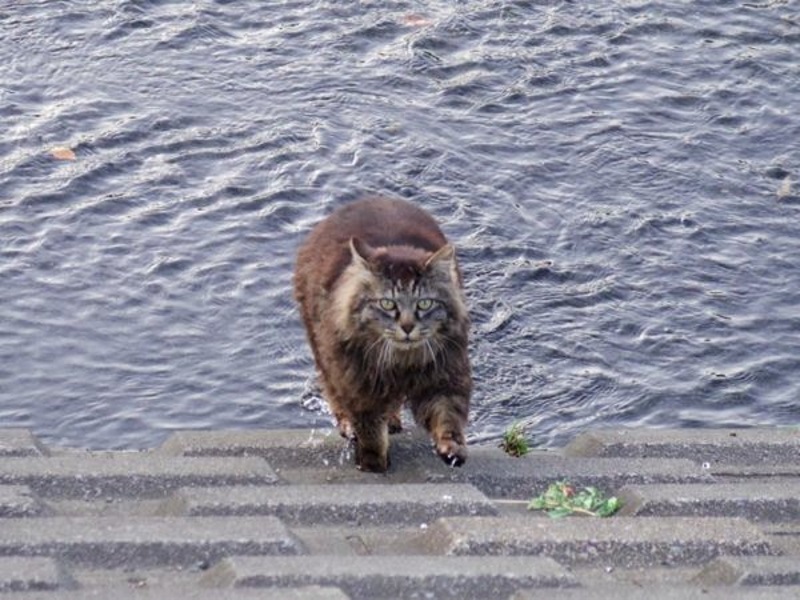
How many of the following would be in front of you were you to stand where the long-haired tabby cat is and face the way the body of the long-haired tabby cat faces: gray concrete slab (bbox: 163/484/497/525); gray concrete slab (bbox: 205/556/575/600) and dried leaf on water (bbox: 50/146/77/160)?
2

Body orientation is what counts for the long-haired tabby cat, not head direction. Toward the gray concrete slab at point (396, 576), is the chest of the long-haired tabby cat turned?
yes

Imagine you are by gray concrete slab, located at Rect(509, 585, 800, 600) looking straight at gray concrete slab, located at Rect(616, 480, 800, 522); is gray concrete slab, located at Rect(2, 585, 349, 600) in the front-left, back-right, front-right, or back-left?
back-left

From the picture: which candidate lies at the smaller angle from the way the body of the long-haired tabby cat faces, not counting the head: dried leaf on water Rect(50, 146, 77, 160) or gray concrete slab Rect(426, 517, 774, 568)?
the gray concrete slab

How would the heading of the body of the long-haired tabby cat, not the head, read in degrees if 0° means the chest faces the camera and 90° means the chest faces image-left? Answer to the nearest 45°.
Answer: approximately 0°
